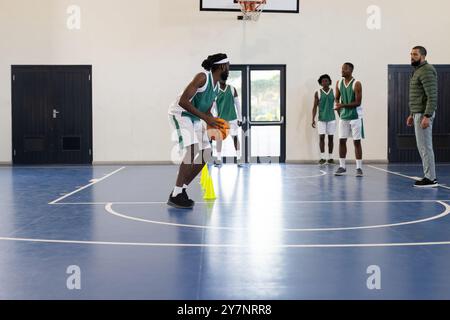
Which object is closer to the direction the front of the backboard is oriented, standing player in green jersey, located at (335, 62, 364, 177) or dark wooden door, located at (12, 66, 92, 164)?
the standing player in green jersey

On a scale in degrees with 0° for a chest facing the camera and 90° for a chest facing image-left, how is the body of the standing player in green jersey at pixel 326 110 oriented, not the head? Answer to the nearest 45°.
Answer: approximately 0°

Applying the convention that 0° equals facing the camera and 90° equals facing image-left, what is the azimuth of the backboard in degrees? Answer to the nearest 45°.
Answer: approximately 0°

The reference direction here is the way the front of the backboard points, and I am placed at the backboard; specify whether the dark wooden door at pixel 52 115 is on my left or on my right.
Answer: on my right

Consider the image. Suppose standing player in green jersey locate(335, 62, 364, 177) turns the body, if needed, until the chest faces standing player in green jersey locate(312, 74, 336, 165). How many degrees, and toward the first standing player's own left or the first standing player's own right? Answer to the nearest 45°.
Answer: approximately 135° to the first standing player's own right
